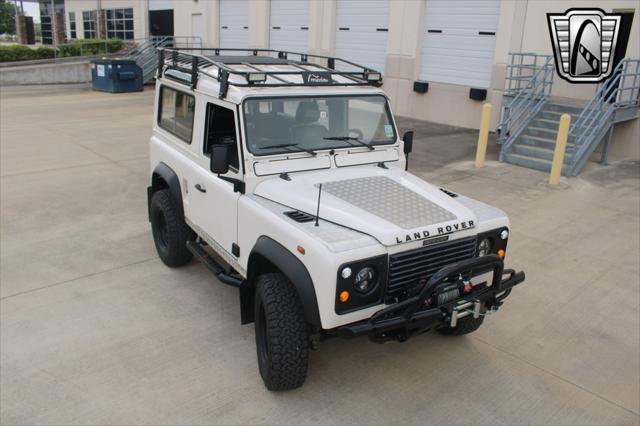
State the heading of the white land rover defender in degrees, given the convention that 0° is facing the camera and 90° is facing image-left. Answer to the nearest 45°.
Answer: approximately 315°

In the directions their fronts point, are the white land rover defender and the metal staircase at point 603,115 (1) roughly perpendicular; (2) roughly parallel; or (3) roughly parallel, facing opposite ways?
roughly perpendicular

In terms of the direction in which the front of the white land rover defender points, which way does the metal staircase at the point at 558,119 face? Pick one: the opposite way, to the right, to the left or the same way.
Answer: to the right

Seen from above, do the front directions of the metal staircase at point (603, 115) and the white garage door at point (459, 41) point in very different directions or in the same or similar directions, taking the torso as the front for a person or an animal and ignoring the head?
same or similar directions

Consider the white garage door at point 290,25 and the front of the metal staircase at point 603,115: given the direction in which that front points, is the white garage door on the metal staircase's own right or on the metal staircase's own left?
on the metal staircase's own right

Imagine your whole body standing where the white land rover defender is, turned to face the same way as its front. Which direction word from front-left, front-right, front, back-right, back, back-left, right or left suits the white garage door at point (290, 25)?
back-left

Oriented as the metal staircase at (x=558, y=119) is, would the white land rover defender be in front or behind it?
in front

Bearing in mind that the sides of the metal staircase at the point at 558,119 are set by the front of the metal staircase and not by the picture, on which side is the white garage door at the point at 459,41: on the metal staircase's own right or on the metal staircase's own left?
on the metal staircase's own right

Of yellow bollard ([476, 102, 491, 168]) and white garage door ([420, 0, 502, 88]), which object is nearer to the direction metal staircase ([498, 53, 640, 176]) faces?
the yellow bollard

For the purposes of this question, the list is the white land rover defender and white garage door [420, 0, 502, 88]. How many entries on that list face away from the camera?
0

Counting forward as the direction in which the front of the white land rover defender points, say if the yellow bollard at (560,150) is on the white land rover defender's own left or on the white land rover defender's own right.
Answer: on the white land rover defender's own left

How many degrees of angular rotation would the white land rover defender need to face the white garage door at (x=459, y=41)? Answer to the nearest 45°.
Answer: approximately 135° to its left

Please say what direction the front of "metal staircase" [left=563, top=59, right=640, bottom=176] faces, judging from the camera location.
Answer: facing the viewer and to the left of the viewer
